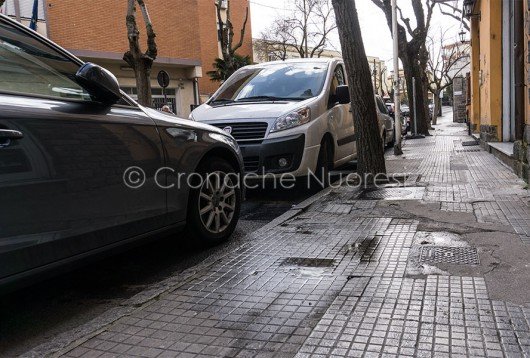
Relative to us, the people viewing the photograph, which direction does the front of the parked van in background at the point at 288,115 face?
facing the viewer and to the left of the viewer

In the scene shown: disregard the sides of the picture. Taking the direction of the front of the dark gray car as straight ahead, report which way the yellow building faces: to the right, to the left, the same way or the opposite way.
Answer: to the left

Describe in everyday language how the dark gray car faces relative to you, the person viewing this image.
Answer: facing away from the viewer and to the right of the viewer

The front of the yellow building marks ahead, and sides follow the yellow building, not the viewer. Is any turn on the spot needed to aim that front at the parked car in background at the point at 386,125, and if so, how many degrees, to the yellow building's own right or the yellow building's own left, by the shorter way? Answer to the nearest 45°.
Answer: approximately 45° to the yellow building's own right

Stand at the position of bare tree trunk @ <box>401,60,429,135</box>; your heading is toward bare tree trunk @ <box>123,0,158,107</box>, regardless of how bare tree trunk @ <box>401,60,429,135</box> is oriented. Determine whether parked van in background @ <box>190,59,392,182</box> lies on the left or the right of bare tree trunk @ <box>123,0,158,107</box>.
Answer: left

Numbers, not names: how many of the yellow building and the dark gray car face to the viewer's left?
1

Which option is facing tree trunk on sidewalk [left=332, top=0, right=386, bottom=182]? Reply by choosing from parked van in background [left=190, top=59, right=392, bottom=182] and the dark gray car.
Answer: the dark gray car

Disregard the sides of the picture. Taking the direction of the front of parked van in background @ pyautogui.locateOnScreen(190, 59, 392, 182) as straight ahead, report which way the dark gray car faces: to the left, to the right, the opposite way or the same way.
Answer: the opposite way

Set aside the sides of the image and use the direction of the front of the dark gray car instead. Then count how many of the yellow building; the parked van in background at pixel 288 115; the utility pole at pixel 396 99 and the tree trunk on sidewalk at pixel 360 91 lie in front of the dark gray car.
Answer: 4

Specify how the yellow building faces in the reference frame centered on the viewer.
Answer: facing to the left of the viewer

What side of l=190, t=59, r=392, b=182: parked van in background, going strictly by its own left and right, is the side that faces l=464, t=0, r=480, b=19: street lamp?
back

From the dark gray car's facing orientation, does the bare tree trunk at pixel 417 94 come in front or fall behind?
in front

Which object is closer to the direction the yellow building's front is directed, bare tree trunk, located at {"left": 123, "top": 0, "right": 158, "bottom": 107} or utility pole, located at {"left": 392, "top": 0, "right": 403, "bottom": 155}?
the bare tree trunk

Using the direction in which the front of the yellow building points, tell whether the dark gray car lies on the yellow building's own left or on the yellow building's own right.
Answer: on the yellow building's own left
